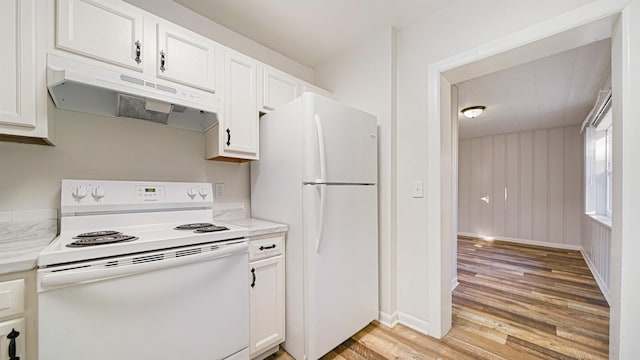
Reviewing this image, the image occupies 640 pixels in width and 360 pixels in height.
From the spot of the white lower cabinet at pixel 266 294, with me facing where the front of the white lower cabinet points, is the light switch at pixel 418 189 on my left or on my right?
on my left

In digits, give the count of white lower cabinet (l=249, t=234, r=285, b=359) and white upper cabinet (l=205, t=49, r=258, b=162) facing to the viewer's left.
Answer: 0

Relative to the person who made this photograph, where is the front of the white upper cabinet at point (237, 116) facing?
facing the viewer and to the right of the viewer

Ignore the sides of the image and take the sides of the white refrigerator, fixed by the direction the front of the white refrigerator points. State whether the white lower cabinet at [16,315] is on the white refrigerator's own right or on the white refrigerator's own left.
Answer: on the white refrigerator's own right

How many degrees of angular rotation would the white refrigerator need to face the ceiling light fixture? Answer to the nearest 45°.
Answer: approximately 90° to its left

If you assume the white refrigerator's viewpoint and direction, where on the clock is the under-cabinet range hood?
The under-cabinet range hood is roughly at 4 o'clock from the white refrigerator.

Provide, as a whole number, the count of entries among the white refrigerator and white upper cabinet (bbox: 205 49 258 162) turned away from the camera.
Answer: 0
